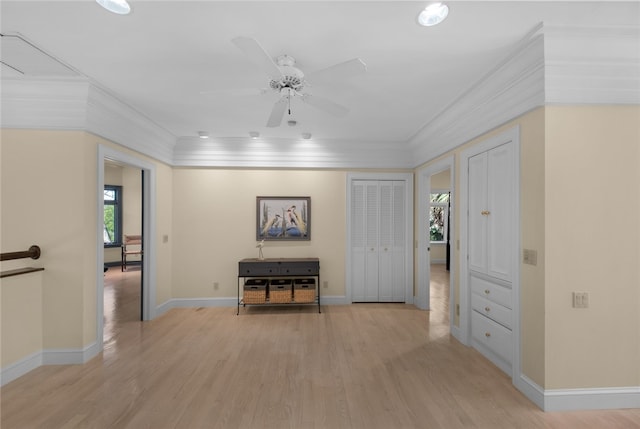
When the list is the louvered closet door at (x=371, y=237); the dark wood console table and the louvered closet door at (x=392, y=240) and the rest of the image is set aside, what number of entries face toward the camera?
3

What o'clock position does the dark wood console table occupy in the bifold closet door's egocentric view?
The dark wood console table is roughly at 2 o'clock from the bifold closet door.

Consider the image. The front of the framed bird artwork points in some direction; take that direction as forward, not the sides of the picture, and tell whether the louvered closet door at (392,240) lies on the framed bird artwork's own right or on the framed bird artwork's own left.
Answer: on the framed bird artwork's own left

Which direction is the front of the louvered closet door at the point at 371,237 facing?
toward the camera

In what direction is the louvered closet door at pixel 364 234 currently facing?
toward the camera

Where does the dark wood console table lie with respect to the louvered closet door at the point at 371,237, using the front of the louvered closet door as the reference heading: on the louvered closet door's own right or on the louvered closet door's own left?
on the louvered closet door's own right

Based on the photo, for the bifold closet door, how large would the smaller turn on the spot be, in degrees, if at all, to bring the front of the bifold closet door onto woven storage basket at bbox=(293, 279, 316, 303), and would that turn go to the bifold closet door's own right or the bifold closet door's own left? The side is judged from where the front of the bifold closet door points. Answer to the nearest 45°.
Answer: approximately 45° to the bifold closet door's own right

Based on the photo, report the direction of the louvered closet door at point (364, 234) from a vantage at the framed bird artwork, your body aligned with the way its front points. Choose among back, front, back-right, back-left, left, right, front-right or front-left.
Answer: left

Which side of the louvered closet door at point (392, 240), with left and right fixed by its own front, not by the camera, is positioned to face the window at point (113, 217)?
right

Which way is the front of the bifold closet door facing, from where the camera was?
facing the viewer

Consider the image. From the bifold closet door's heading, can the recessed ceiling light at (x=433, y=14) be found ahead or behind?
ahead

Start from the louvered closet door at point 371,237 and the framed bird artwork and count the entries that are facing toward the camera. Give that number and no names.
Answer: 2

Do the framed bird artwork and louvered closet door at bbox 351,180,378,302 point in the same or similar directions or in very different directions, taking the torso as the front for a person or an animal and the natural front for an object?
same or similar directions

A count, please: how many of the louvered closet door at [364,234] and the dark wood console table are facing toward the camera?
2

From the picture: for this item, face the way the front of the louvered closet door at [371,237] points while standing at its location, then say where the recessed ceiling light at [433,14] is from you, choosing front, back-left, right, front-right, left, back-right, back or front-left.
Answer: front
